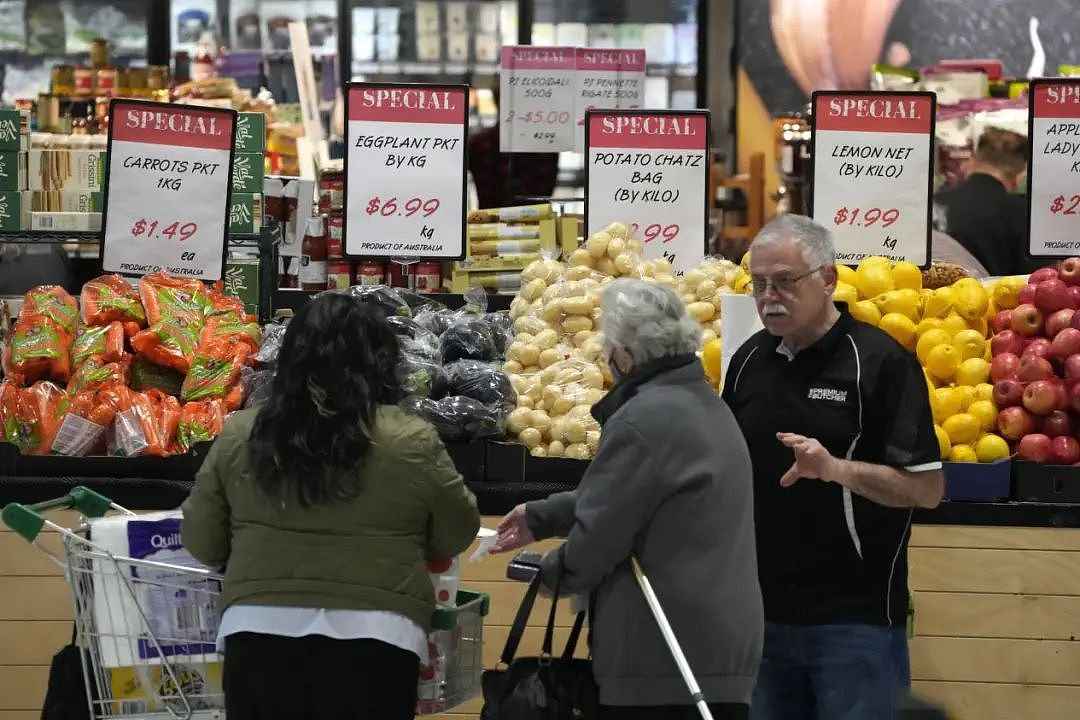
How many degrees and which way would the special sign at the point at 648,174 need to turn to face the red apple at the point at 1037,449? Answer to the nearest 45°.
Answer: approximately 45° to its left

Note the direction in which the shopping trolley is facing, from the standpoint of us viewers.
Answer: facing to the right of the viewer

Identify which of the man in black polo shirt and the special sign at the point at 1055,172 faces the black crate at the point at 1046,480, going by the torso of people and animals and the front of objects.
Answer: the special sign

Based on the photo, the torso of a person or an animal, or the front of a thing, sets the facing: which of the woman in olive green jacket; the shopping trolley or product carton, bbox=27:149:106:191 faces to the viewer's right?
the shopping trolley

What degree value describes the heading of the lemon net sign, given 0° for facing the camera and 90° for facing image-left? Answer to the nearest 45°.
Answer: approximately 0°

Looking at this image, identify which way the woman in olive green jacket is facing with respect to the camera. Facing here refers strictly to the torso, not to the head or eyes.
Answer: away from the camera

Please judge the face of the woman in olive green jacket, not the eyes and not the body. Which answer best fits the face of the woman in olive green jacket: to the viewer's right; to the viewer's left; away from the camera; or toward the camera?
away from the camera

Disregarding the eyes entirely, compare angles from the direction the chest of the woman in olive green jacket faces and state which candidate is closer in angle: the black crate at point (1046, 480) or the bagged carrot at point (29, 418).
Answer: the bagged carrot

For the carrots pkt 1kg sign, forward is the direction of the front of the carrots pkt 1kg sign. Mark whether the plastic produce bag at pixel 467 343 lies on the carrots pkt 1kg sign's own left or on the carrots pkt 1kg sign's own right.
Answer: on the carrots pkt 1kg sign's own left

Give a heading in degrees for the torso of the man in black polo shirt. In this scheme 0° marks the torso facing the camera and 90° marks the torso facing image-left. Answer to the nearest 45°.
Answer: approximately 45°
